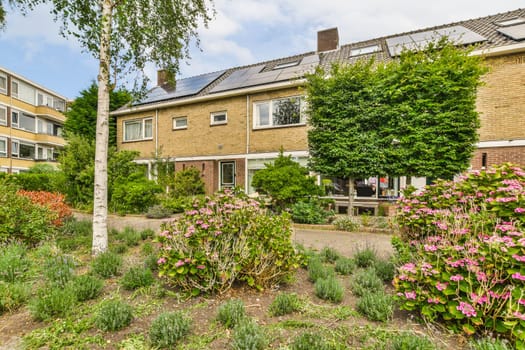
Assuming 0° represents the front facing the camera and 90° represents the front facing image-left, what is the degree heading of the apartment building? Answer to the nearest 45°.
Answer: approximately 315°

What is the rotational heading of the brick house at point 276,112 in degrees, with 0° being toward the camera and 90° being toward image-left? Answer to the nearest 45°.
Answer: approximately 45°

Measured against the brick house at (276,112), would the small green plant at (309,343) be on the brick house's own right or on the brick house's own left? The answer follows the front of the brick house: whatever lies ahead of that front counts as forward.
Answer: on the brick house's own left

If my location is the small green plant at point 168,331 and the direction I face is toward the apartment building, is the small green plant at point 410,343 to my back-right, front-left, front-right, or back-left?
back-right
